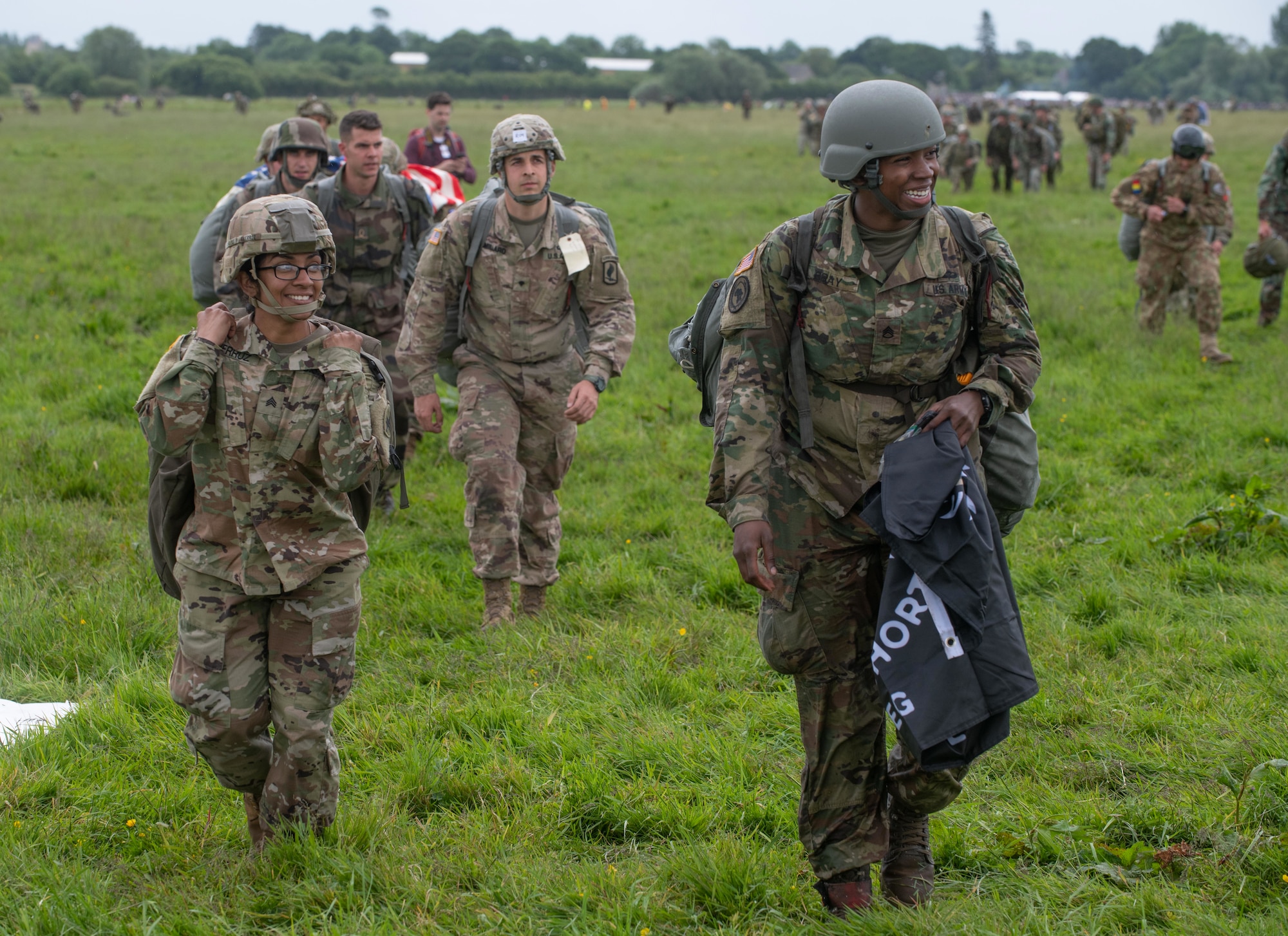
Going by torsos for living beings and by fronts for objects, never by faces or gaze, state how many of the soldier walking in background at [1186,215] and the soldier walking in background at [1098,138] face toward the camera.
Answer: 2

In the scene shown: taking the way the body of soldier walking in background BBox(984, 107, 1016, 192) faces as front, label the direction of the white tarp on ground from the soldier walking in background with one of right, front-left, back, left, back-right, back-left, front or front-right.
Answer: front

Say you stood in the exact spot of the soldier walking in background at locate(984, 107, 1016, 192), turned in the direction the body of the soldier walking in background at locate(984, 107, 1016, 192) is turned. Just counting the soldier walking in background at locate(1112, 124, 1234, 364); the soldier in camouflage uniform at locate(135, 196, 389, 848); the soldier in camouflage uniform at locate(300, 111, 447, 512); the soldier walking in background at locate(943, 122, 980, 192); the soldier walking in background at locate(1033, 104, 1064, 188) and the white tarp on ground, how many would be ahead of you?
4

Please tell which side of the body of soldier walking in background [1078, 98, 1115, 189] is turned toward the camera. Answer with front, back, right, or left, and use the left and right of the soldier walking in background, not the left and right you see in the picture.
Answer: front

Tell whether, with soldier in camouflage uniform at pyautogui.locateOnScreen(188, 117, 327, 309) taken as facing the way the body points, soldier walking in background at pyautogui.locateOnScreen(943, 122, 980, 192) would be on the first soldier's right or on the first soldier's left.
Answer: on the first soldier's left

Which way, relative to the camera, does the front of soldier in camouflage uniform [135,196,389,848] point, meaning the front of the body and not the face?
toward the camera

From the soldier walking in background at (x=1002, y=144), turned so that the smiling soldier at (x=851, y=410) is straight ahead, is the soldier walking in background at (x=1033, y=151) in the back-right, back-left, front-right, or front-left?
back-left

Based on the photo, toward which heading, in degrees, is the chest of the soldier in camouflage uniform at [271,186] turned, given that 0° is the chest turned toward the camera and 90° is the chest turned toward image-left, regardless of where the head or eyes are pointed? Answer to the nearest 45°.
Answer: approximately 315°

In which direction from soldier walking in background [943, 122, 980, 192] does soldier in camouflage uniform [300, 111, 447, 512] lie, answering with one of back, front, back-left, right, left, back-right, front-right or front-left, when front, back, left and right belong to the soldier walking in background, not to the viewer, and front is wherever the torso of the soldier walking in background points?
front

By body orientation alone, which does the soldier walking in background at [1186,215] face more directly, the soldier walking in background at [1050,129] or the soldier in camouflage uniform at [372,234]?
the soldier in camouflage uniform

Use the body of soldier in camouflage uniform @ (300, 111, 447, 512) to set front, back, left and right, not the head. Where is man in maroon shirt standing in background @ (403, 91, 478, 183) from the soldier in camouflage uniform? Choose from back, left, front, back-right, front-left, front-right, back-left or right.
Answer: back

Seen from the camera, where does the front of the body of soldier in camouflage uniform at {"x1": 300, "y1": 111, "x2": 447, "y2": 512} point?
toward the camera
